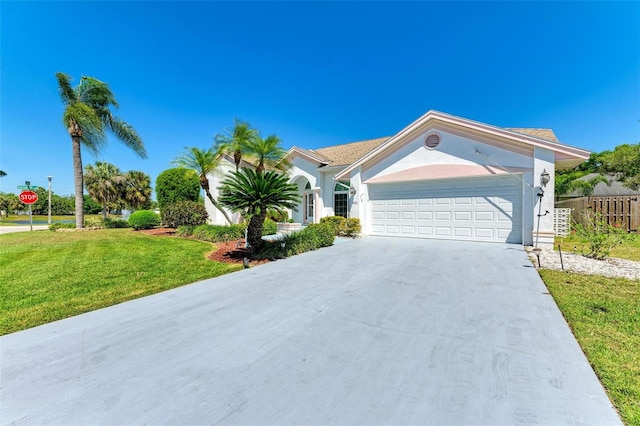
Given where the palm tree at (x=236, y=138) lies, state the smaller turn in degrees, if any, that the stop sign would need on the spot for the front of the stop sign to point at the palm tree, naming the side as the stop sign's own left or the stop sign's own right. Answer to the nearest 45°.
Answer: approximately 45° to the stop sign's own left

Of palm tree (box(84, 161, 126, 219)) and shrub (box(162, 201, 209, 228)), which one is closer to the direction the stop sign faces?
the shrub

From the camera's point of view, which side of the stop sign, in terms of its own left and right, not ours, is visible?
front

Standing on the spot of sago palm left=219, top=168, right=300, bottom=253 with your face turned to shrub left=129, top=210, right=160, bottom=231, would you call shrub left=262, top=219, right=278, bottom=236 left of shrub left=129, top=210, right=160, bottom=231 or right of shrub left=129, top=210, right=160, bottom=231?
right

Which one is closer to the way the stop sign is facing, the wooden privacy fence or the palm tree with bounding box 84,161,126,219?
the wooden privacy fence

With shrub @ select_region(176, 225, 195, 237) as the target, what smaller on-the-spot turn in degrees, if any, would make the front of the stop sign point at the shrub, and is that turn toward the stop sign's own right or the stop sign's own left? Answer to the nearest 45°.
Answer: approximately 45° to the stop sign's own left

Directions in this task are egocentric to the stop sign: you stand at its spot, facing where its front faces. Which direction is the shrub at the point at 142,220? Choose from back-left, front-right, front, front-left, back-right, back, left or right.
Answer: front-left

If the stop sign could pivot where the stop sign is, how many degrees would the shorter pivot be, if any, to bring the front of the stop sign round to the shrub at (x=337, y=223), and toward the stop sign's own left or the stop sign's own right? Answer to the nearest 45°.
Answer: approximately 45° to the stop sign's own left

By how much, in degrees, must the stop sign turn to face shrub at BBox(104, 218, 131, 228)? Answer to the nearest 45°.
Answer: approximately 90° to its left
